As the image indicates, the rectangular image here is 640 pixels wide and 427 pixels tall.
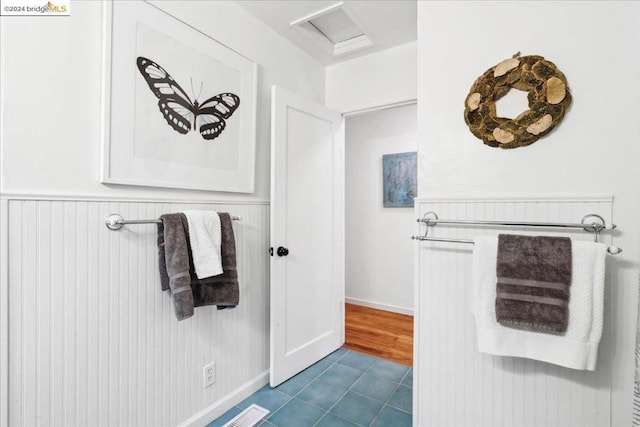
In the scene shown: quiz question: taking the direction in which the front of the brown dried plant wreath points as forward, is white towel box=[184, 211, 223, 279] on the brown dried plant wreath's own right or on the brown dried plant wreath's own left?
on the brown dried plant wreath's own right

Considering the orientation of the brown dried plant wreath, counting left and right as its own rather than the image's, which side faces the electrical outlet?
right

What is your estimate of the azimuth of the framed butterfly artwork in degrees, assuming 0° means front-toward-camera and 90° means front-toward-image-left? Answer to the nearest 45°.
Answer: approximately 315°

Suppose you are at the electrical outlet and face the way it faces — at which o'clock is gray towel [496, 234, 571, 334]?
The gray towel is roughly at 12 o'clock from the electrical outlet.

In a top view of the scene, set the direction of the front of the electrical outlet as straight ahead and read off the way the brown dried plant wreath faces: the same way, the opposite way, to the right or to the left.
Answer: to the right

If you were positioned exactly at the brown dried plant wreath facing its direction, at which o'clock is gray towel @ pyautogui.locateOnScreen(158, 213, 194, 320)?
The gray towel is roughly at 2 o'clock from the brown dried plant wreath.

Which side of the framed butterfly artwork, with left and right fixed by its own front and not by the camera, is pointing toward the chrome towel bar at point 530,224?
front

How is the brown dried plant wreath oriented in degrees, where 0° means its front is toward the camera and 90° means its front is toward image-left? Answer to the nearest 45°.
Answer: approximately 0°

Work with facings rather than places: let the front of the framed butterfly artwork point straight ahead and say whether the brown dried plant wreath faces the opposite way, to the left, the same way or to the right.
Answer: to the right

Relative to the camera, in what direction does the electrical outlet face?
facing the viewer and to the right of the viewer

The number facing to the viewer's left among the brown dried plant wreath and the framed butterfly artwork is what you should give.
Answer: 0
